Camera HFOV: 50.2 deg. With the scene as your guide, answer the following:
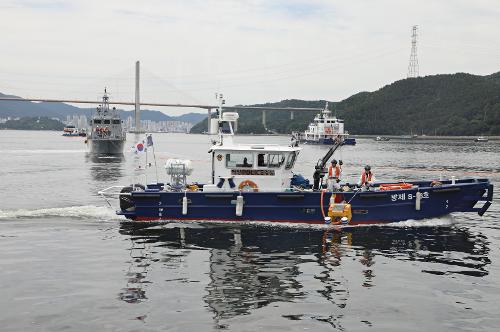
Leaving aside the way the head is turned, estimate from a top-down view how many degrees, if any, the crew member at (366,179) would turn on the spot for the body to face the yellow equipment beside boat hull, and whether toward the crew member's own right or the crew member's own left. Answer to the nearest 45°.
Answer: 0° — they already face it

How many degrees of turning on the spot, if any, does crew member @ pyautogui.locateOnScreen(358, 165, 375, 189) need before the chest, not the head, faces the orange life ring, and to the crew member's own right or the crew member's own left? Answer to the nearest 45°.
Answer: approximately 45° to the crew member's own right

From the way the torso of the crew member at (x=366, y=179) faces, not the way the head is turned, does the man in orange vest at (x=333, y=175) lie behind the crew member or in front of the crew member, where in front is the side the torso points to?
in front

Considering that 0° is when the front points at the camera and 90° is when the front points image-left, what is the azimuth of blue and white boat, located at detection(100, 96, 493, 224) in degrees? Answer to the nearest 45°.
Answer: approximately 270°

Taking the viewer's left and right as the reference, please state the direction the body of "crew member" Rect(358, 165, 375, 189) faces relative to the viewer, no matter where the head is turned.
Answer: facing the viewer and to the left of the viewer
